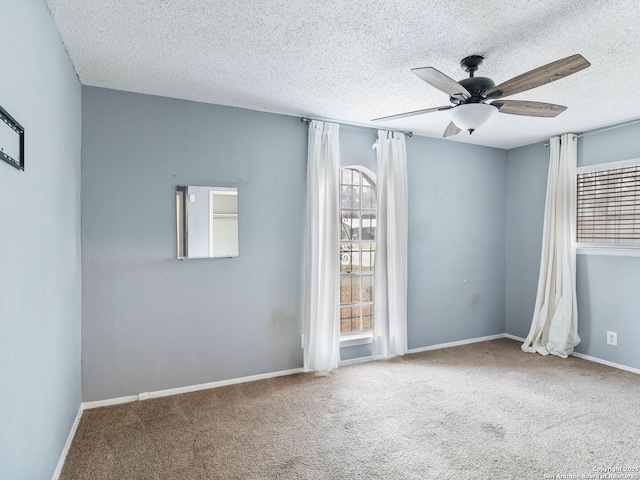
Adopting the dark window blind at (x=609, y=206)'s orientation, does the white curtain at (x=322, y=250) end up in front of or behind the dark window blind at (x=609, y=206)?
in front

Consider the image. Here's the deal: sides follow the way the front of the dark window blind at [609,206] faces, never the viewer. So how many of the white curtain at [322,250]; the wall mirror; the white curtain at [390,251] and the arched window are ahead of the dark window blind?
4

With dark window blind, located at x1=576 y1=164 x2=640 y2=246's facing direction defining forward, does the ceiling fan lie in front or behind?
in front

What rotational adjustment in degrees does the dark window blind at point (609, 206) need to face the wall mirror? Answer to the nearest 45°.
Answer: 0° — it already faces it

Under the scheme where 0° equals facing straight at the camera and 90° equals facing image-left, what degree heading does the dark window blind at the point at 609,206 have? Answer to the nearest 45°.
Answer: approximately 45°

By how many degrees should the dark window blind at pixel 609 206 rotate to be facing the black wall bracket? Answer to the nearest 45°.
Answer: approximately 45° to its left

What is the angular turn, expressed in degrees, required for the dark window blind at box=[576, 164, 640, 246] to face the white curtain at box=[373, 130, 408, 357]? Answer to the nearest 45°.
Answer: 0° — it already faces it
